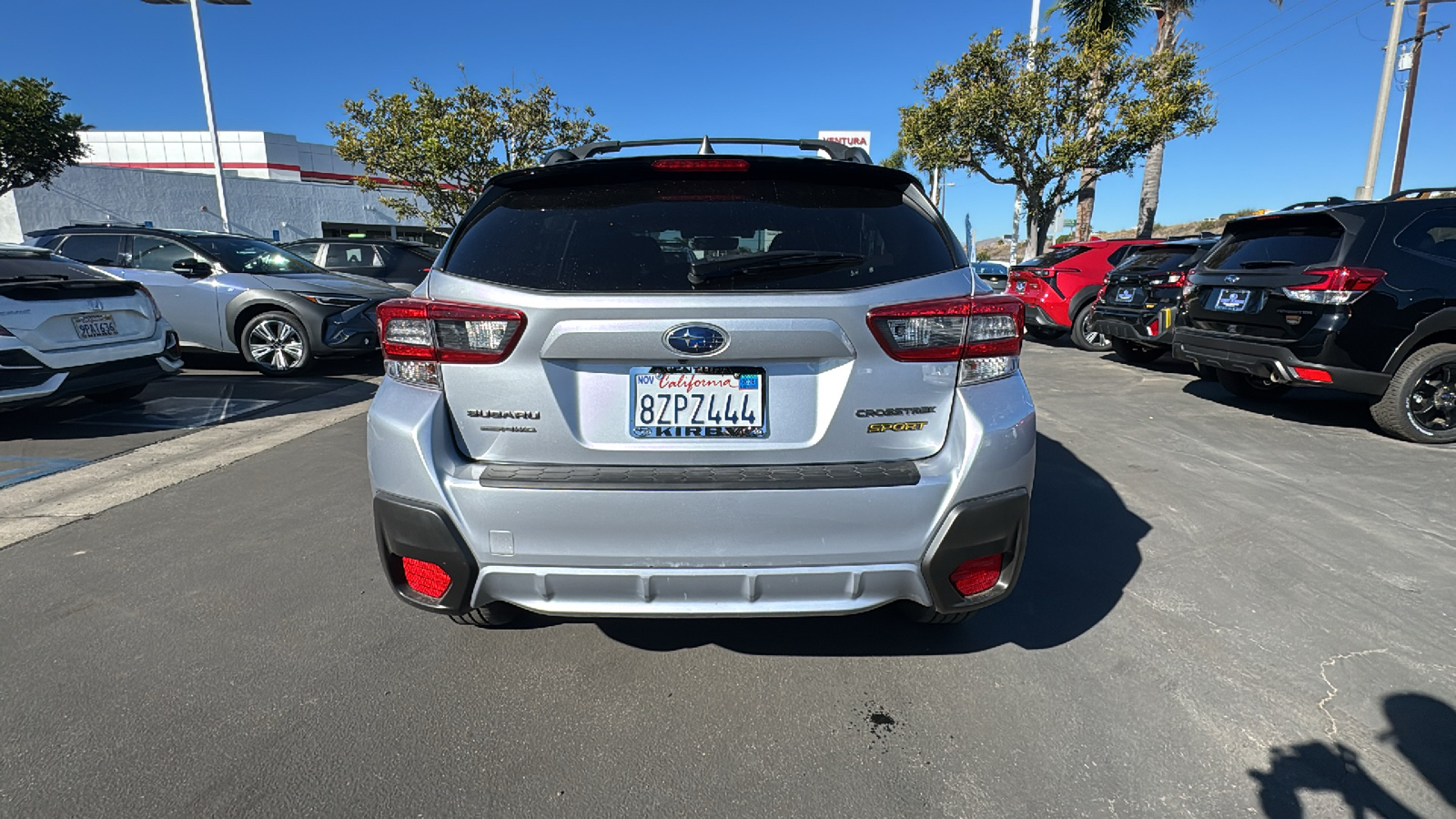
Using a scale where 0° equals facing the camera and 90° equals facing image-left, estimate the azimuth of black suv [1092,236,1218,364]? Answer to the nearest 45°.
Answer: approximately 225°

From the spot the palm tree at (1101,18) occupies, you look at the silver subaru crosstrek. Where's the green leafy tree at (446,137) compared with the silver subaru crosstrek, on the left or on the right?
right

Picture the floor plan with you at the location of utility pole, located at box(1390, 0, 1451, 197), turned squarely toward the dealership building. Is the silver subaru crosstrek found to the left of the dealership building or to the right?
left

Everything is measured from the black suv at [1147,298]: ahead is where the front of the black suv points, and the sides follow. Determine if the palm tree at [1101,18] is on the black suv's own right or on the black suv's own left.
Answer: on the black suv's own left

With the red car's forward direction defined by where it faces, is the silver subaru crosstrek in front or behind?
behind

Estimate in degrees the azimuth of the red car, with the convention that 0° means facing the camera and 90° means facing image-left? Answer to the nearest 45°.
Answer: approximately 225°

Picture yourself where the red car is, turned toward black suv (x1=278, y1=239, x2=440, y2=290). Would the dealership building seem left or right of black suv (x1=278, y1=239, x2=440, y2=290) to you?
right

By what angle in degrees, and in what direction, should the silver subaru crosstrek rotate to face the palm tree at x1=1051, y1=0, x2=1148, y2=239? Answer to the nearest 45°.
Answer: approximately 45° to its right

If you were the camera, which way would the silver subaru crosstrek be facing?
facing away from the viewer
